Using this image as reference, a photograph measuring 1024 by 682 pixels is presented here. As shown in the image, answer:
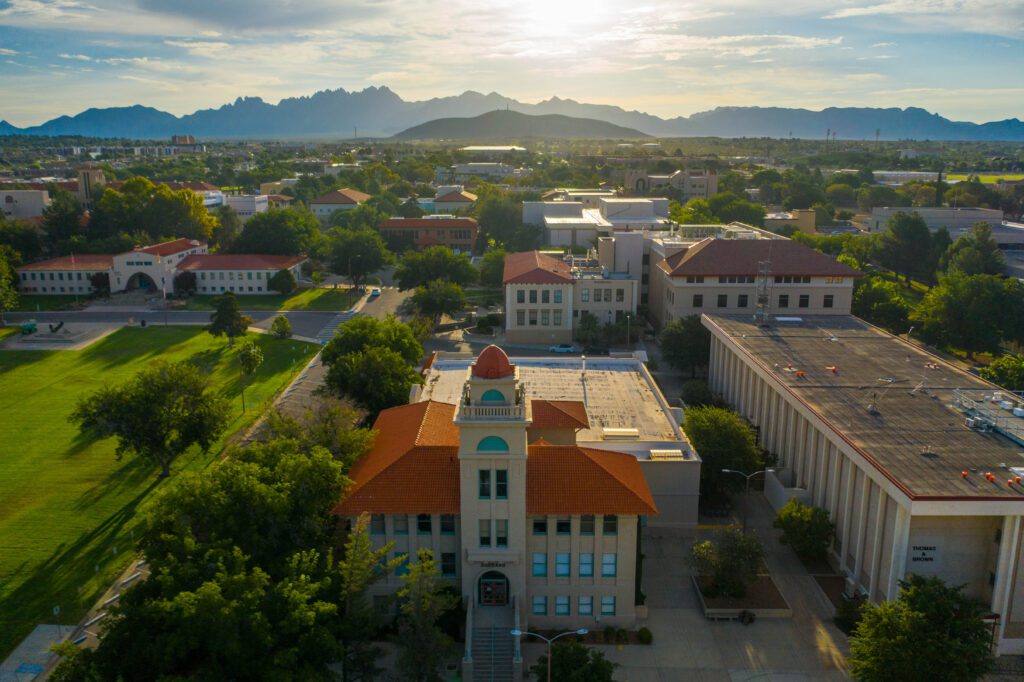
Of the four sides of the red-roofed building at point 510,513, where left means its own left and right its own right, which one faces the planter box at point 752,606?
left

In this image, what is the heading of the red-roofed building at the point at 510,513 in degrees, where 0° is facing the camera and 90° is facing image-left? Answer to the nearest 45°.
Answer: approximately 0°

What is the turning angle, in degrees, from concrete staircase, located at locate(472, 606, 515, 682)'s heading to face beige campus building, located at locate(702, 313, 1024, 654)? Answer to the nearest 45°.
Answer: approximately 90° to its left

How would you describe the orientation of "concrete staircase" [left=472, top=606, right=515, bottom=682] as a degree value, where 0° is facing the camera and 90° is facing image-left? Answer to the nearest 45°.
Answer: approximately 0°

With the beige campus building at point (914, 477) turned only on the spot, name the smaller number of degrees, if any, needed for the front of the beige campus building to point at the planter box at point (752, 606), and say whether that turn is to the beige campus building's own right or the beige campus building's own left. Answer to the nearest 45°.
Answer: approximately 45° to the beige campus building's own right

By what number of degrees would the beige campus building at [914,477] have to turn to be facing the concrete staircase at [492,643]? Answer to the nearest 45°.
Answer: approximately 45° to its right

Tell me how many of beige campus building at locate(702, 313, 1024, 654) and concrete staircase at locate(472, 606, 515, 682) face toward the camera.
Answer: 2

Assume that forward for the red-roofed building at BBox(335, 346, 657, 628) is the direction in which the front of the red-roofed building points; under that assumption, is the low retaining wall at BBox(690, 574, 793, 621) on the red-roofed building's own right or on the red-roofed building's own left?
on the red-roofed building's own left

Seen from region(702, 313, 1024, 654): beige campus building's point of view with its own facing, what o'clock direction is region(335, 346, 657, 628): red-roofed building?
The red-roofed building is roughly at 2 o'clock from the beige campus building.

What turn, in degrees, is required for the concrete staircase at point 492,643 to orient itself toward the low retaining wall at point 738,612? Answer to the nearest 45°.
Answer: approximately 90° to its left
